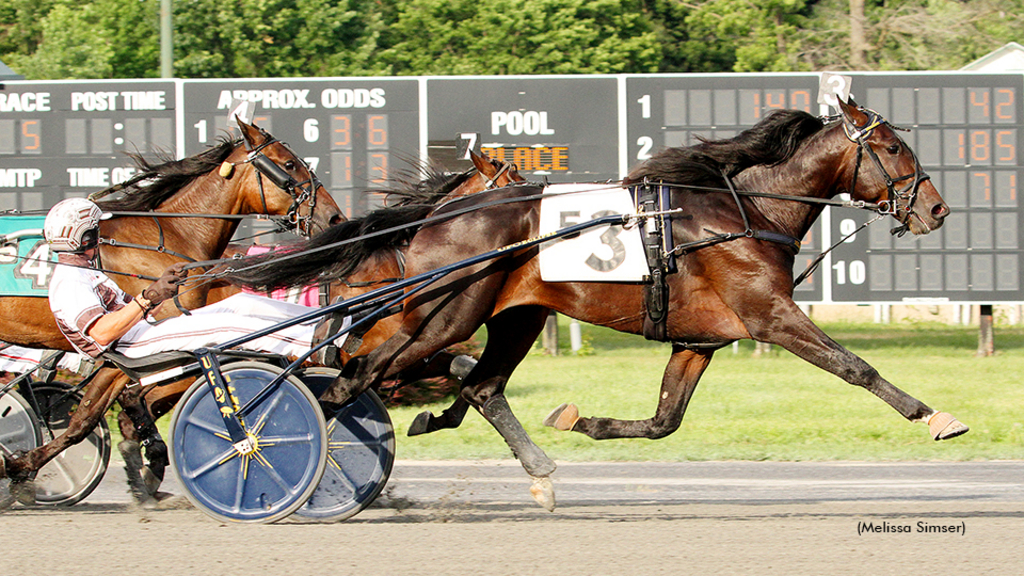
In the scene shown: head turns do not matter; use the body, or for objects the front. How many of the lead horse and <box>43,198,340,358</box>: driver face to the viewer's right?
2

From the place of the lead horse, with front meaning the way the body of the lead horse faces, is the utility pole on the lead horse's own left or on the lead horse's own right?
on the lead horse's own left

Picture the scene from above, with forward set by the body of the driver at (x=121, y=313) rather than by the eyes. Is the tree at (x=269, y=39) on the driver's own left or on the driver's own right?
on the driver's own left

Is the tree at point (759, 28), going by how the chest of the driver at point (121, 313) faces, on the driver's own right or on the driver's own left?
on the driver's own left

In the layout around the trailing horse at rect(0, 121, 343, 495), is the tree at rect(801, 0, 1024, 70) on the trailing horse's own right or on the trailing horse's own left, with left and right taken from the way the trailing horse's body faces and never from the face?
on the trailing horse's own left

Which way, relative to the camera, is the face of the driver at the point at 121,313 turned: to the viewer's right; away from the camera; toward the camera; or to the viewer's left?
to the viewer's right

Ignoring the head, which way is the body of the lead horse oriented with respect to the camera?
to the viewer's right

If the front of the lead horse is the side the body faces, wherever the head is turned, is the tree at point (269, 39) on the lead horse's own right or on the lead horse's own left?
on the lead horse's own left

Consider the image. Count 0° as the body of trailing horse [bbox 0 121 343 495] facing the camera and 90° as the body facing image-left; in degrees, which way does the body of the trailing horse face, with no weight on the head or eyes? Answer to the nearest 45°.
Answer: approximately 270°

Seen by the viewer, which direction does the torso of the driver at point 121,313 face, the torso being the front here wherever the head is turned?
to the viewer's right

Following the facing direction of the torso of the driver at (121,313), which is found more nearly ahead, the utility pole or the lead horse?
the lead horse
